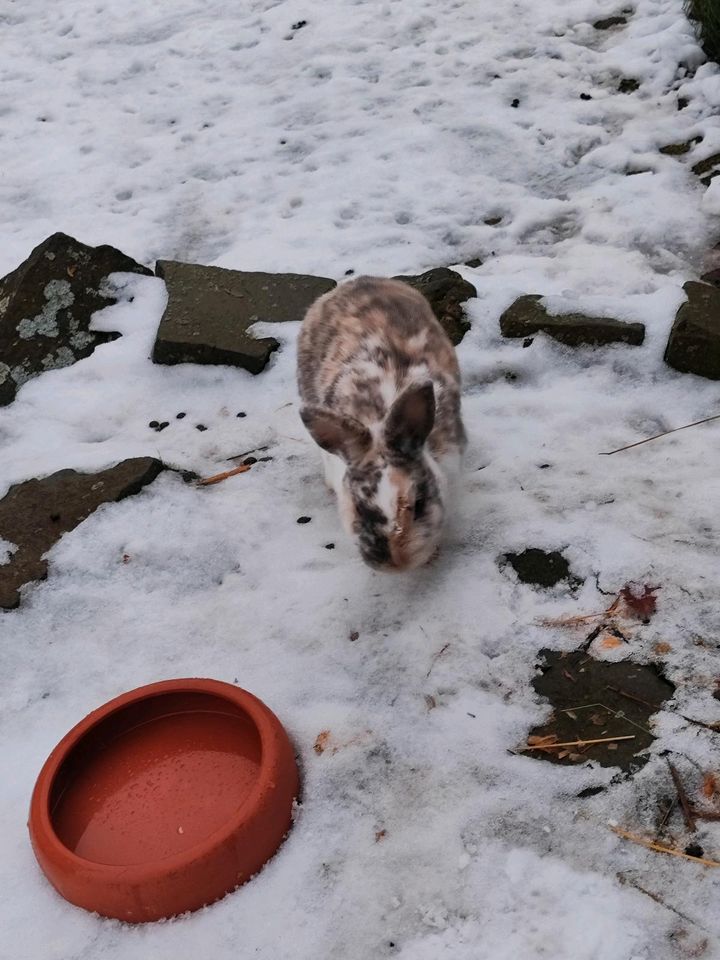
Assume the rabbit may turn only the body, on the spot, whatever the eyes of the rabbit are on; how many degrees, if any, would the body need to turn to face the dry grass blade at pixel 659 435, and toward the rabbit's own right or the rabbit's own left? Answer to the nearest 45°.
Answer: approximately 90° to the rabbit's own left

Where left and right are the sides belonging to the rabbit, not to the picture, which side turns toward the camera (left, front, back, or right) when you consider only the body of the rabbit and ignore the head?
front

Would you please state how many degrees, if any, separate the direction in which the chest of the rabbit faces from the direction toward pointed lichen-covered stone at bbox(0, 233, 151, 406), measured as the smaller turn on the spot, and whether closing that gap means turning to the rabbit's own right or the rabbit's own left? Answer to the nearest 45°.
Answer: approximately 135° to the rabbit's own right

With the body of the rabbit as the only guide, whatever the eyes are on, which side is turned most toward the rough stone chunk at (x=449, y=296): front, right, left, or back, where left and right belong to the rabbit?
back

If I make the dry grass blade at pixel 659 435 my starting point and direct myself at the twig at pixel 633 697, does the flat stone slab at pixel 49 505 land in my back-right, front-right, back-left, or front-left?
front-right

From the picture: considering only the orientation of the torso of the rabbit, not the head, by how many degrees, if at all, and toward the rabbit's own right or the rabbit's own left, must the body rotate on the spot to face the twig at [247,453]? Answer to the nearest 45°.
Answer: approximately 135° to the rabbit's own right

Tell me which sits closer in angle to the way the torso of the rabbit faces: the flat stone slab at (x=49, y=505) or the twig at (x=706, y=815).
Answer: the twig

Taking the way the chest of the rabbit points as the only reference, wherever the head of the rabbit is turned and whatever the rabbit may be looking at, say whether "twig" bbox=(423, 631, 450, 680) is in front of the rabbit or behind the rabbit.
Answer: in front

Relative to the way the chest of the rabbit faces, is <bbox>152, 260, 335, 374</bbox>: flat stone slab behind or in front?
behind

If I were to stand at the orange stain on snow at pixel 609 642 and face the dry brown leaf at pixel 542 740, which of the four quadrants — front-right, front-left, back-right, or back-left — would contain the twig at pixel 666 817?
front-left

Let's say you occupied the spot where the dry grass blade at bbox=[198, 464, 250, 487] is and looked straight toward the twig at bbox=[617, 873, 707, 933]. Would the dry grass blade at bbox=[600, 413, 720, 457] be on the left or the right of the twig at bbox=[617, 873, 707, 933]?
left

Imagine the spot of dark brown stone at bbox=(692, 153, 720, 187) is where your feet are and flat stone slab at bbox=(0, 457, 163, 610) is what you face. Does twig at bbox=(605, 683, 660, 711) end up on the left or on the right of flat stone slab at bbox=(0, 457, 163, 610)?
left

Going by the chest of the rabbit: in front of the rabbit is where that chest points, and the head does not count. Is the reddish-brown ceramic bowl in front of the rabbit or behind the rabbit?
in front

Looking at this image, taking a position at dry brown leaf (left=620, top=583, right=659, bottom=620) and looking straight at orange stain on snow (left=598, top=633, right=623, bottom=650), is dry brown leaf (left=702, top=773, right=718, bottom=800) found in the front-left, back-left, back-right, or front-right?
front-left
